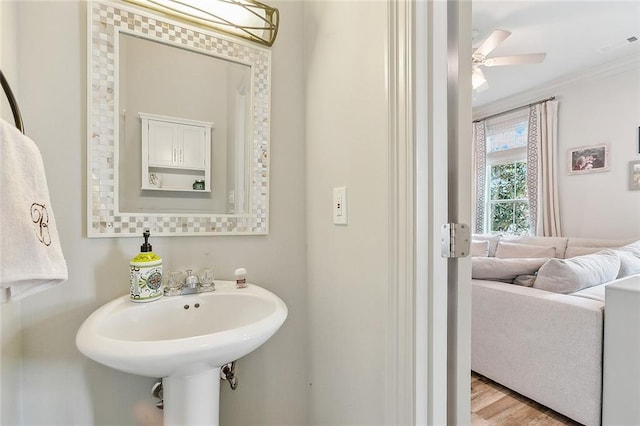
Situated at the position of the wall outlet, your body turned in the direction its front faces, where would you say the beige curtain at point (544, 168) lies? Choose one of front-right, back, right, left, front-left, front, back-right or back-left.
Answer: back

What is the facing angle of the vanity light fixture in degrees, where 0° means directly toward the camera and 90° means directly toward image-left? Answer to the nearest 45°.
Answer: approximately 315°

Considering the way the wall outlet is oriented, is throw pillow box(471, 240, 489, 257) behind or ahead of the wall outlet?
behind

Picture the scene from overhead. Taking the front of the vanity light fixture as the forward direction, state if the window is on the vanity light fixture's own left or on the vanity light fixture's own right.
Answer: on the vanity light fixture's own left

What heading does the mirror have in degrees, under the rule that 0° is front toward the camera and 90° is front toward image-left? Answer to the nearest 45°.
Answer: approximately 315°

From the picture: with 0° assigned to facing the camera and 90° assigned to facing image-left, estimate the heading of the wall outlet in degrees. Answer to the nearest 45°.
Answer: approximately 45°
